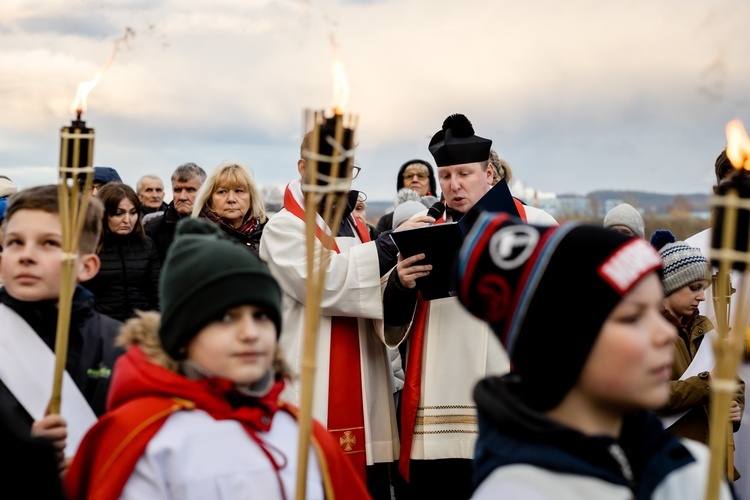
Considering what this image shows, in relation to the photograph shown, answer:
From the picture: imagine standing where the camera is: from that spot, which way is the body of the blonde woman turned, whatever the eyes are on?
toward the camera

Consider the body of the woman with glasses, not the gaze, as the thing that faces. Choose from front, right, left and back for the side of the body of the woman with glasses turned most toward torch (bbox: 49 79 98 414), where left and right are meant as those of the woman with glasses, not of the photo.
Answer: front

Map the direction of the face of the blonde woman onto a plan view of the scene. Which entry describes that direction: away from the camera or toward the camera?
toward the camera

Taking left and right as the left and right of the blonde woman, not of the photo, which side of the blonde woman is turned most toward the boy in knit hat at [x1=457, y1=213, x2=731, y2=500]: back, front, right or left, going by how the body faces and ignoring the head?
front

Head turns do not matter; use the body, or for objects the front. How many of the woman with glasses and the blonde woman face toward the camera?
2

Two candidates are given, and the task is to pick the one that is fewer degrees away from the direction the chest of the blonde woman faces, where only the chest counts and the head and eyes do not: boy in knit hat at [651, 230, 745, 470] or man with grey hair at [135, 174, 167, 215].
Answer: the boy in knit hat

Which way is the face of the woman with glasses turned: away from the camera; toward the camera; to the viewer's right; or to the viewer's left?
toward the camera

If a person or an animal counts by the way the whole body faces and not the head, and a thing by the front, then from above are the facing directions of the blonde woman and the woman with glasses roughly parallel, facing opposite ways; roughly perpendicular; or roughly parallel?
roughly parallel

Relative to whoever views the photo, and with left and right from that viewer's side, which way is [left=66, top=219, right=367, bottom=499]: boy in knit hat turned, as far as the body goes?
facing the viewer and to the right of the viewer

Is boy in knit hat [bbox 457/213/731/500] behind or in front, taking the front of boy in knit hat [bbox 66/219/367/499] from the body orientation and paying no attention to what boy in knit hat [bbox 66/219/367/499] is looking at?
in front

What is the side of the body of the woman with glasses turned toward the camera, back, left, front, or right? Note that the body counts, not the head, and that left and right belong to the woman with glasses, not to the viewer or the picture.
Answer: front

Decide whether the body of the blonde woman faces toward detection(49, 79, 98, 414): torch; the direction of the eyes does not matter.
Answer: yes

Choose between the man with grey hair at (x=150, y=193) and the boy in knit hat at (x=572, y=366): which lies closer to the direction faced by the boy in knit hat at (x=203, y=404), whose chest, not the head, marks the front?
the boy in knit hat

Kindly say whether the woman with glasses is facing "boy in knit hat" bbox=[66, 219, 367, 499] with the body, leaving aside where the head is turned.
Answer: yes

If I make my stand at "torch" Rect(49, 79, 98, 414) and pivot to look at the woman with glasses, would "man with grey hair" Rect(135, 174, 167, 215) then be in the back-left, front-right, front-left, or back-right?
front-left

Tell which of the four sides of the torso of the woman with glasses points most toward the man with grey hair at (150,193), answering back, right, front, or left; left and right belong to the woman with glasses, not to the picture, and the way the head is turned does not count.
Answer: right

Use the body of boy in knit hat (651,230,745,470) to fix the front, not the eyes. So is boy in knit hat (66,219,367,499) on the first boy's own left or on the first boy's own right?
on the first boy's own right
